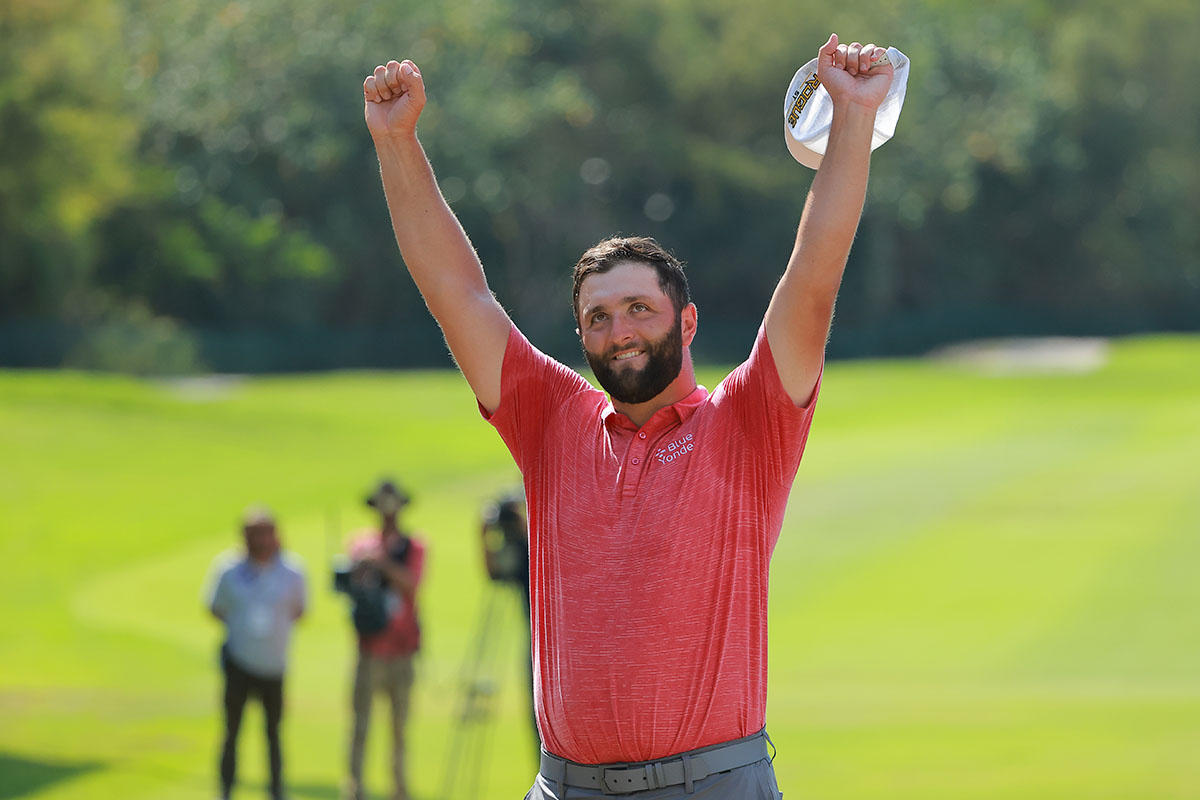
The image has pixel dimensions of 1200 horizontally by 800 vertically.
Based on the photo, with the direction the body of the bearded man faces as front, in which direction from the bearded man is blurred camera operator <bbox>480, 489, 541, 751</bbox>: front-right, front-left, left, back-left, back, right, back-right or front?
back

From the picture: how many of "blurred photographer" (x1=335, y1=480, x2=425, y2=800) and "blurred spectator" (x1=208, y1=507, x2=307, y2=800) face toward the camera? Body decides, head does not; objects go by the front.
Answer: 2

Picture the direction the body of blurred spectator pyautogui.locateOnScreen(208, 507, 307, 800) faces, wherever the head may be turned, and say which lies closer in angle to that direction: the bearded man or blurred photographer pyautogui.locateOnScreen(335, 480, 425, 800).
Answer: the bearded man

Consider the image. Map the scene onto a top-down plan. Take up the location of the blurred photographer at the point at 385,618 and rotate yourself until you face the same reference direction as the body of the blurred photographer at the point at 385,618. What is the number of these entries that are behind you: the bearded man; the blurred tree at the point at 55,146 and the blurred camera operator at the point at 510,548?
1

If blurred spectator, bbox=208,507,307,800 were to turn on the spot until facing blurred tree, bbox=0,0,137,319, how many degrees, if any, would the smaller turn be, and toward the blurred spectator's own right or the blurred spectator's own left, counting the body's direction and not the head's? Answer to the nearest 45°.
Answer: approximately 180°

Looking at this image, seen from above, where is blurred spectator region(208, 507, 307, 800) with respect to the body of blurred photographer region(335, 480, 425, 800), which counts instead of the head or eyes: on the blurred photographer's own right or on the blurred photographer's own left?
on the blurred photographer's own right

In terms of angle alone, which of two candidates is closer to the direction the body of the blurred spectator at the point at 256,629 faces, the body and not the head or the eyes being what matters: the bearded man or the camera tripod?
the bearded man

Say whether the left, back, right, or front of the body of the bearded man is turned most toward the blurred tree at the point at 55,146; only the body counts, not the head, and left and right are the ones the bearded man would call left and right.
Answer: back

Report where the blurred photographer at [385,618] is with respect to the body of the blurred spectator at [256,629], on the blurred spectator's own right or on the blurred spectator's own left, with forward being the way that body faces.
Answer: on the blurred spectator's own left
